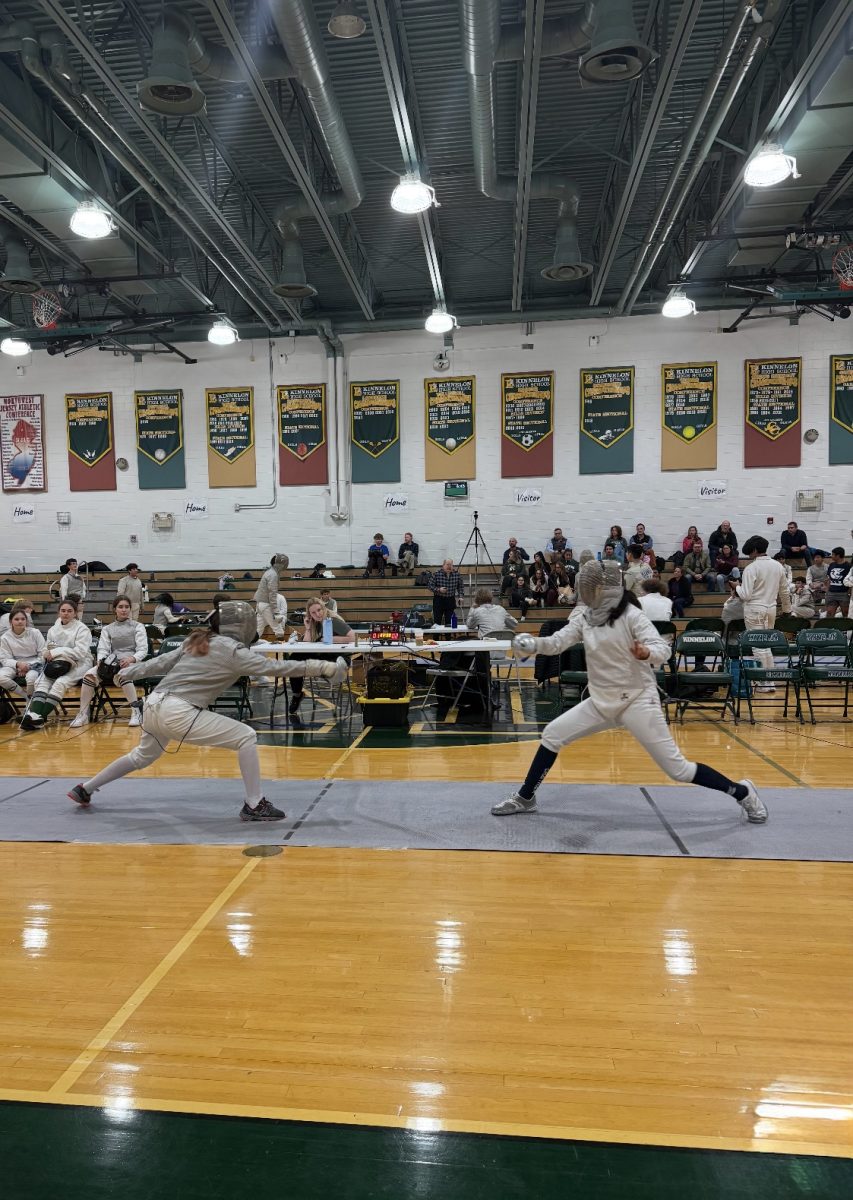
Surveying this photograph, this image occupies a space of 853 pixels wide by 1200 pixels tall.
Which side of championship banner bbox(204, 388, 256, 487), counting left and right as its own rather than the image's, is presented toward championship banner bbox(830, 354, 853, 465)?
left

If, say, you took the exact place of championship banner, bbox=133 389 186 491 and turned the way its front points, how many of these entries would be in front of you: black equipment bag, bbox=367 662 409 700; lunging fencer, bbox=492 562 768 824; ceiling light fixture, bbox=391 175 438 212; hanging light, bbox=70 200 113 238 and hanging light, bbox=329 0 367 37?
5

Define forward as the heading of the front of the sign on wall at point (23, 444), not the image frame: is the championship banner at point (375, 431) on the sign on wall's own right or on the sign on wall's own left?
on the sign on wall's own left

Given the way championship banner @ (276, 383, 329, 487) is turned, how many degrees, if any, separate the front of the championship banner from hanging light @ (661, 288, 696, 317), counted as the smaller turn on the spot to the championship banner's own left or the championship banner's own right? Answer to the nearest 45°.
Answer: approximately 45° to the championship banner's own left

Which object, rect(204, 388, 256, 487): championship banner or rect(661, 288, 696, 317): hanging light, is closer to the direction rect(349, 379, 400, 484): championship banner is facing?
the hanging light

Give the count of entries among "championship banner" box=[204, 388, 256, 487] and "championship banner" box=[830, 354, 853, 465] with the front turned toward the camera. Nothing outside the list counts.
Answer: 2

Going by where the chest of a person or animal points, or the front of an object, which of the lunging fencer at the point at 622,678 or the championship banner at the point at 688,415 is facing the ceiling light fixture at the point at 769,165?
the championship banner

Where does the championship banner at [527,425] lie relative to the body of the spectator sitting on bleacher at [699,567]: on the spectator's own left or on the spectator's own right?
on the spectator's own right

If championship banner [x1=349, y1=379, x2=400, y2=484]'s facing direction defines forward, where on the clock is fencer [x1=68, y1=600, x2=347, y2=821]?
The fencer is roughly at 12 o'clock from the championship banner.
